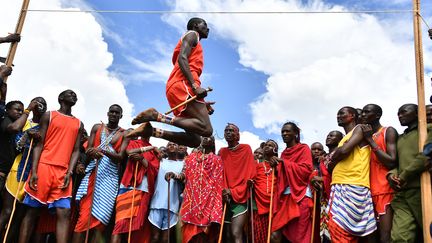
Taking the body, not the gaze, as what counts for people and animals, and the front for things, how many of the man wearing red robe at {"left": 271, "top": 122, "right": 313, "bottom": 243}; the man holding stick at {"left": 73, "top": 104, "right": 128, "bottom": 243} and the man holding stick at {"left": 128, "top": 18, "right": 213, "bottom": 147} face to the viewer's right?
1

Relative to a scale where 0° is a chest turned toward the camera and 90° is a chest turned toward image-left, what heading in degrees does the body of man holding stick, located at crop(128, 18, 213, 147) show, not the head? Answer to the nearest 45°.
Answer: approximately 270°

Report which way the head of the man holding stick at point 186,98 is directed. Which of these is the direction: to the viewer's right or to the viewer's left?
to the viewer's right

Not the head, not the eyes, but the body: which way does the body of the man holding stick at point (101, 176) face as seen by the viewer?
toward the camera

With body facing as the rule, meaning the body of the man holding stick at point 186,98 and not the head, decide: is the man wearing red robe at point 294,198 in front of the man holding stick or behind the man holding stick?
in front

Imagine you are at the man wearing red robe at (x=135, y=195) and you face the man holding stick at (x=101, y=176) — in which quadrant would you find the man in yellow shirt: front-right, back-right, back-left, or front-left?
back-left

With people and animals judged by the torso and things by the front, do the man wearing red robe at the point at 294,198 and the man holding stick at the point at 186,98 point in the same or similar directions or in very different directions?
very different directions

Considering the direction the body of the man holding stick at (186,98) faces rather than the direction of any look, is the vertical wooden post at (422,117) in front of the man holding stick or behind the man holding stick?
in front

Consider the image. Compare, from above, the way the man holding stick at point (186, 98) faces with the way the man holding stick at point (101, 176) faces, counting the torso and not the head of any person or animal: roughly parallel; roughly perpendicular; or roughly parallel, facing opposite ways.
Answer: roughly perpendicular

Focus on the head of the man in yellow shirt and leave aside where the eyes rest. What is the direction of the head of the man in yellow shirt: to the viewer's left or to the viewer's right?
to the viewer's left

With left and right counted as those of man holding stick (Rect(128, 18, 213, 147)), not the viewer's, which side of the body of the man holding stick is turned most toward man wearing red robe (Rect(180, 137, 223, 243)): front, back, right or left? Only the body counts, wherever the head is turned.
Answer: left

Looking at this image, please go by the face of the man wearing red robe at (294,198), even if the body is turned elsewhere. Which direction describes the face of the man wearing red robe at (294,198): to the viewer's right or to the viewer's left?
to the viewer's left

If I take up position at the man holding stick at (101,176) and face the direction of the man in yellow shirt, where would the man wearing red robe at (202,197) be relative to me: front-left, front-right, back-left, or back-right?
front-left

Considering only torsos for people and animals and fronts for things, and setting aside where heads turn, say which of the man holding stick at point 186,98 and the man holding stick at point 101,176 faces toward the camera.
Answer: the man holding stick at point 101,176

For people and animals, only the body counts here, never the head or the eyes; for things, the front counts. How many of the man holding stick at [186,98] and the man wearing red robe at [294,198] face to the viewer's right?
1
